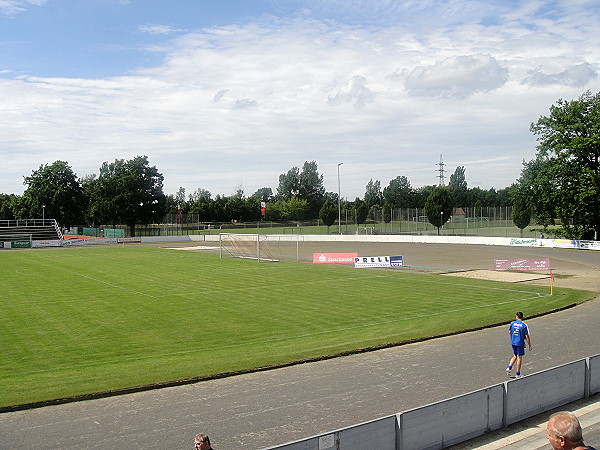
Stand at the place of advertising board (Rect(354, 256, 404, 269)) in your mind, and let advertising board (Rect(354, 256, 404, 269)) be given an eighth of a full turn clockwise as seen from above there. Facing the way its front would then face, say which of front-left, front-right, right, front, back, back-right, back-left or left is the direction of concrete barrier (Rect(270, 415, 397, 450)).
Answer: front-left

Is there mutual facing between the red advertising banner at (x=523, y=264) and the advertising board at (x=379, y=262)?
no

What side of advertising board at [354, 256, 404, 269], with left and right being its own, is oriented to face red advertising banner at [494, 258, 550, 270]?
left

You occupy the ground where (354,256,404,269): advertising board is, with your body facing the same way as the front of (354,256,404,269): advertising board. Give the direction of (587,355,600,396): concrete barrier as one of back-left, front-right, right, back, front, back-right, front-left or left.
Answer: front

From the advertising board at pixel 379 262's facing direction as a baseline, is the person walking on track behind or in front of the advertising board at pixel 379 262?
in front

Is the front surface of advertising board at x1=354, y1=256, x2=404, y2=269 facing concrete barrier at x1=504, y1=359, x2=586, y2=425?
yes

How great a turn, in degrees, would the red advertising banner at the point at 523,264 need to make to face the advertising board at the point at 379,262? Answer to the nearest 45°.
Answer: approximately 90° to its right

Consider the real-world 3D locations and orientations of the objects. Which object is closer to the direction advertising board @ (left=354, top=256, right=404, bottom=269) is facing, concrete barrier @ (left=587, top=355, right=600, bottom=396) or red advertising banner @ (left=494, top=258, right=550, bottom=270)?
the concrete barrier

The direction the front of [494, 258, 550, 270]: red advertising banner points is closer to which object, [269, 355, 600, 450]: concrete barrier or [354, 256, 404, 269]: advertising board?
the concrete barrier

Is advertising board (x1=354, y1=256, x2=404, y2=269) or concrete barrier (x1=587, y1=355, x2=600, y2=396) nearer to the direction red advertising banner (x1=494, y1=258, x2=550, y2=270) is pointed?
the concrete barrier

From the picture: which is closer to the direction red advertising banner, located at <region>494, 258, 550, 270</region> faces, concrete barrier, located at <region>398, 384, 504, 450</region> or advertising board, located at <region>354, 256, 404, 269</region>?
the concrete barrier

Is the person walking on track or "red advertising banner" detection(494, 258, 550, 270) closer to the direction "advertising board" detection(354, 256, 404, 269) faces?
the person walking on track

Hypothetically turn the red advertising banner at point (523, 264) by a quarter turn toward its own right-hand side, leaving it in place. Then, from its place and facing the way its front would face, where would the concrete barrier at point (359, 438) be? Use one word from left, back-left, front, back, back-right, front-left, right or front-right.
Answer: left

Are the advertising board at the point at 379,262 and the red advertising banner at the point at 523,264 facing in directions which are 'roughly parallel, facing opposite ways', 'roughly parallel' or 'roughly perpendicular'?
roughly parallel

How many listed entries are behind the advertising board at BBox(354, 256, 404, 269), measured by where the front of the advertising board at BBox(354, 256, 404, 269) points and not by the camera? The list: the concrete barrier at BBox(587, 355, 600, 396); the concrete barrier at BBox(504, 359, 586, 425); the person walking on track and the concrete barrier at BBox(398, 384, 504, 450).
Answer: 0

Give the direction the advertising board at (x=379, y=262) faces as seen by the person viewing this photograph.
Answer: facing the viewer

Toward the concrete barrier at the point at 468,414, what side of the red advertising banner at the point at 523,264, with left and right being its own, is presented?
front

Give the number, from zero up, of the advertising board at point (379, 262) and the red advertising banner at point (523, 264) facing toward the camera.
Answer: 2

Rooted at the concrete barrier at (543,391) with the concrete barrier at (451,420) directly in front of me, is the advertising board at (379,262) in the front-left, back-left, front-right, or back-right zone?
back-right

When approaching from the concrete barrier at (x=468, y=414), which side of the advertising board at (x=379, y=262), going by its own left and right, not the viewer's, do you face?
front
